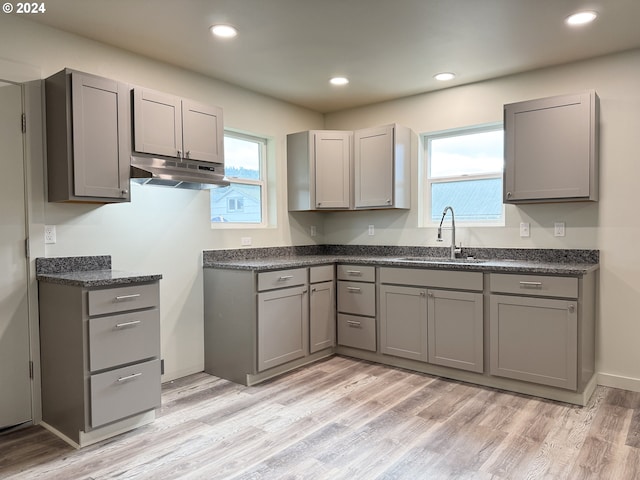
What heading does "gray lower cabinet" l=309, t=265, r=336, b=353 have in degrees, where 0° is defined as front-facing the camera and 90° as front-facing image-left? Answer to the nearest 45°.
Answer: approximately 315°

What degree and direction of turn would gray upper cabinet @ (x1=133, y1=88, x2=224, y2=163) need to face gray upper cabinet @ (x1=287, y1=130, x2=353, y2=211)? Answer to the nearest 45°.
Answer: approximately 90° to its left

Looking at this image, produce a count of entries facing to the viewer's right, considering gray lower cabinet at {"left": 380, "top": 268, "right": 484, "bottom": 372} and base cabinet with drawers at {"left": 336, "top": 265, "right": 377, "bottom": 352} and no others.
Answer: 0

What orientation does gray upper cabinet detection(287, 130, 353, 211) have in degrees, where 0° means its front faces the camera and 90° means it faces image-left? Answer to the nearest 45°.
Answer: approximately 315°

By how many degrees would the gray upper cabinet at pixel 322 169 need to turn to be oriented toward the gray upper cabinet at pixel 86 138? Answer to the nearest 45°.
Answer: approximately 90° to its right
